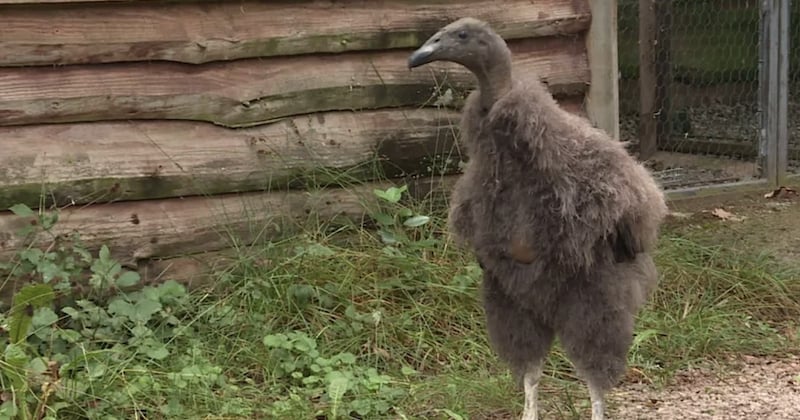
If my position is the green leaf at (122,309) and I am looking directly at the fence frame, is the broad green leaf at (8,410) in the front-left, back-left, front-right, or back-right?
back-right

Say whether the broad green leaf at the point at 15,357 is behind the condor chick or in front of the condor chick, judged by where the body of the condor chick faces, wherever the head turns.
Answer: in front

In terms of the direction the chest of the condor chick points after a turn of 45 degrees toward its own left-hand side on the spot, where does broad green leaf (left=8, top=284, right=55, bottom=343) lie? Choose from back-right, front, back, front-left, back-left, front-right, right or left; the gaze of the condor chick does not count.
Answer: right

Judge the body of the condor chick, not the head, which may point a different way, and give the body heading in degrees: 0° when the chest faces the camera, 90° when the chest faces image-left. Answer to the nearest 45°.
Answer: approximately 45°

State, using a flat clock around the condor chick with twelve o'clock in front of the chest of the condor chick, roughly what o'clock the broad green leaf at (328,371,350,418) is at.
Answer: The broad green leaf is roughly at 2 o'clock from the condor chick.

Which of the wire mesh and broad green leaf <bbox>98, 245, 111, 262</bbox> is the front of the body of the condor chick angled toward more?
the broad green leaf

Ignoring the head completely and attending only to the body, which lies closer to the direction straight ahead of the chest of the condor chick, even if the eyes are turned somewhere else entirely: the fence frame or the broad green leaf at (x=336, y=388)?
the broad green leaf

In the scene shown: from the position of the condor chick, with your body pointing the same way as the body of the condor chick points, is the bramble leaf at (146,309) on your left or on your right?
on your right

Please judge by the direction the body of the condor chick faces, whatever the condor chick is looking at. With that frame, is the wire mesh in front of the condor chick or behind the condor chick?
behind

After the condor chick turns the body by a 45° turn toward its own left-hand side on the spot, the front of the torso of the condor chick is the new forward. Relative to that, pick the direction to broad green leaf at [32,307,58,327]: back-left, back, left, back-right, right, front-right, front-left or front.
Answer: right

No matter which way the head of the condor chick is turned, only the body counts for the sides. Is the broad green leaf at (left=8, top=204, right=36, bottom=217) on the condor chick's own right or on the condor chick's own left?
on the condor chick's own right

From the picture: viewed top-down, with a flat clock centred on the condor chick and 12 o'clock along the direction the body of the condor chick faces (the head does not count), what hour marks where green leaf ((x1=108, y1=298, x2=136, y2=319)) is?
The green leaf is roughly at 2 o'clock from the condor chick.
